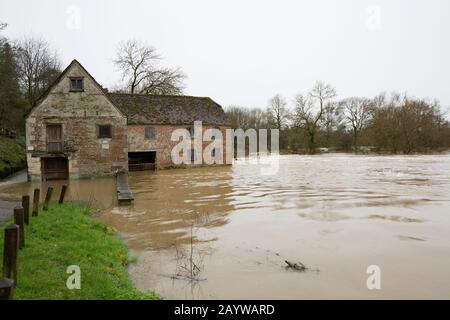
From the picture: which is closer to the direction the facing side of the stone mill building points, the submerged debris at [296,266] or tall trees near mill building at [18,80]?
the submerged debris

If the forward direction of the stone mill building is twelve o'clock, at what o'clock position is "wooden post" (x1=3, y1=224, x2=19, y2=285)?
The wooden post is roughly at 12 o'clock from the stone mill building.

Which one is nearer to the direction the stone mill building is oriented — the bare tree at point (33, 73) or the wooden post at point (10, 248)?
the wooden post

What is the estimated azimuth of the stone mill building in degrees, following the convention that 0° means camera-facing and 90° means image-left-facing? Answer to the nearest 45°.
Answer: approximately 0°

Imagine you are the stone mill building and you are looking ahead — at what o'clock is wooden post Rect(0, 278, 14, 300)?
The wooden post is roughly at 12 o'clock from the stone mill building.
